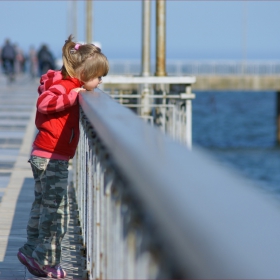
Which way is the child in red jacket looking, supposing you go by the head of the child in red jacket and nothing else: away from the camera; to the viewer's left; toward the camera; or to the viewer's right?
to the viewer's right

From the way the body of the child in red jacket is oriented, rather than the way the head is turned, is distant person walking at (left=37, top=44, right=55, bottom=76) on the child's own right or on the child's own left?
on the child's own left

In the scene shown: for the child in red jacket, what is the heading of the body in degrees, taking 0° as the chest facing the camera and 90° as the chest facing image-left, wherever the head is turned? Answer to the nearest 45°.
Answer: approximately 270°

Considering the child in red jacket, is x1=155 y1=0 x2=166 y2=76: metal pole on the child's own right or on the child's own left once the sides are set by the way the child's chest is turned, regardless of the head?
on the child's own left

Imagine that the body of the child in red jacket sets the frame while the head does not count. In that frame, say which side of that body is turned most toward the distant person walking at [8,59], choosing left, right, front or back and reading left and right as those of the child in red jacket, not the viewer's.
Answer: left

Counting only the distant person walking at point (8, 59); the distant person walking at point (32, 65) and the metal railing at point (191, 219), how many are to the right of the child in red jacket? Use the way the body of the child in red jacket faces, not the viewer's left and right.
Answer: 1

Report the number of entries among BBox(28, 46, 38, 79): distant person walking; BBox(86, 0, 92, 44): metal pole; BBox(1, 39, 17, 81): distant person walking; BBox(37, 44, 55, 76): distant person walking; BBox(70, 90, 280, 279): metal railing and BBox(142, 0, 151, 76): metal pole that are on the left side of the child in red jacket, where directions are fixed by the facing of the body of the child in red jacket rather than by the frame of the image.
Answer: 5

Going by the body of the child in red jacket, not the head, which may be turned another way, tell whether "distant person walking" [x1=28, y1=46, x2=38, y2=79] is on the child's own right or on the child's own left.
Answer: on the child's own left

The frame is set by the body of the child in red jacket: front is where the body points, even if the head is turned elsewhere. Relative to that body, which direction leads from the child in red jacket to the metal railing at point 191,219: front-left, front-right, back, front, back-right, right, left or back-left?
right
